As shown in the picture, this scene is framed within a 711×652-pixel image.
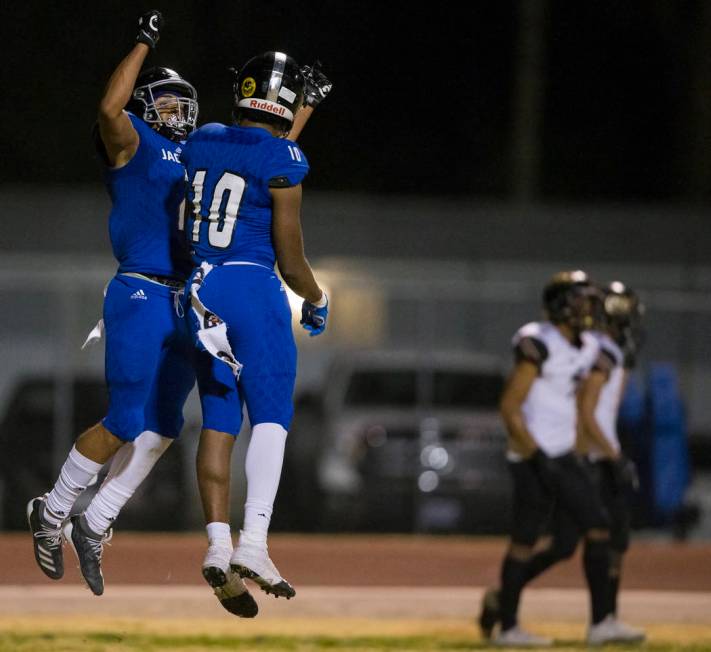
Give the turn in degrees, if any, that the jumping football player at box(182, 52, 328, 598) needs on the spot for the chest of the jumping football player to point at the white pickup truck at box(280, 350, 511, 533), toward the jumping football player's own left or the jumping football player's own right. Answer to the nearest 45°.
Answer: approximately 45° to the jumping football player's own left

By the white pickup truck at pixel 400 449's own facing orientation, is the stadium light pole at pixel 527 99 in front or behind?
behind

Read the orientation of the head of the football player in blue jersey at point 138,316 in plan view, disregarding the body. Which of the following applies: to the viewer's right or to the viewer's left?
to the viewer's right

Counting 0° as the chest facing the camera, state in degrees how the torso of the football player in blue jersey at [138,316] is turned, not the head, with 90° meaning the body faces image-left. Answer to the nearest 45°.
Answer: approximately 315°

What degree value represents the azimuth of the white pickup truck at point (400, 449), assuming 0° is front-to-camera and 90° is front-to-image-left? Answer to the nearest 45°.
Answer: approximately 0°

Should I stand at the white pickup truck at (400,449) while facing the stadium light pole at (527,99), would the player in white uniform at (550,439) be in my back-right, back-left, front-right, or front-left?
back-right

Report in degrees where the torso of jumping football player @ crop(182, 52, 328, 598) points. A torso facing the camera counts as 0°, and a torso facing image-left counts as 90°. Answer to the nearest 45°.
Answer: approximately 225°
